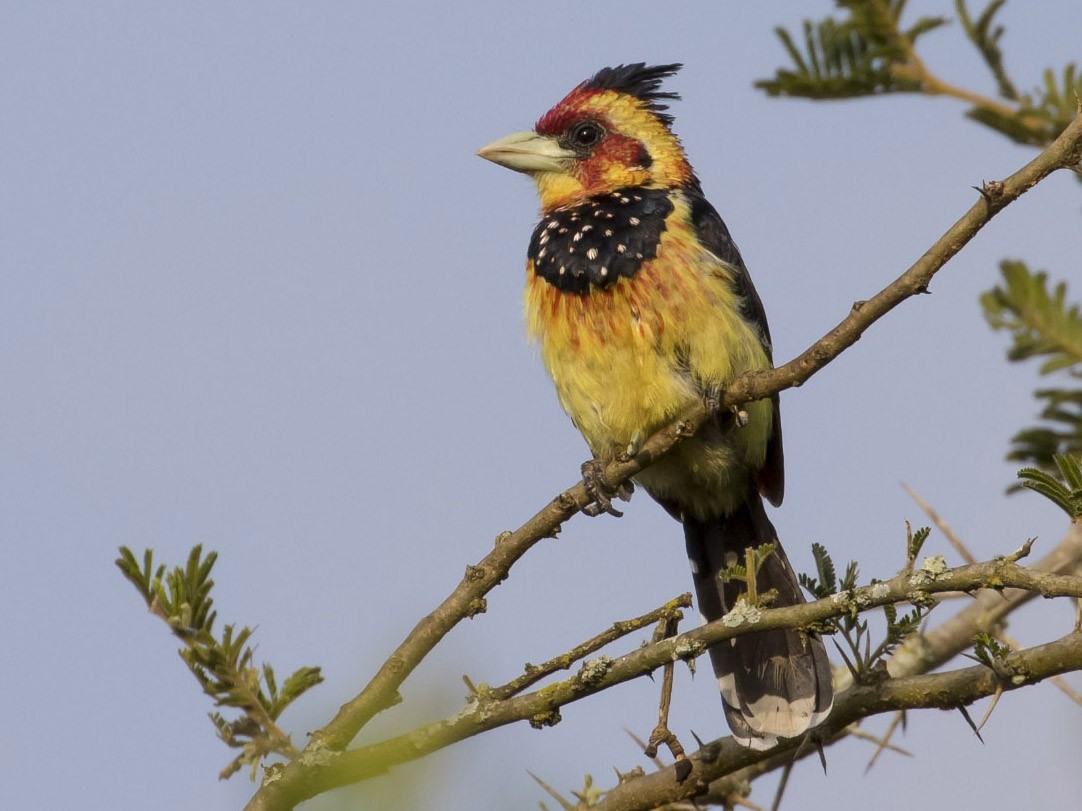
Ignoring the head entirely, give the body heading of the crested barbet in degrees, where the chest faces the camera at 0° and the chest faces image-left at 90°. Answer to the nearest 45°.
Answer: approximately 45°

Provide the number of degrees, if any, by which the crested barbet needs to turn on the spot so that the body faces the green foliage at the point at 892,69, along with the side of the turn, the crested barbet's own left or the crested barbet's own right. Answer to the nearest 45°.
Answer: approximately 135° to the crested barbet's own left
